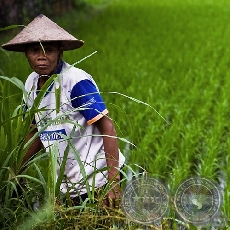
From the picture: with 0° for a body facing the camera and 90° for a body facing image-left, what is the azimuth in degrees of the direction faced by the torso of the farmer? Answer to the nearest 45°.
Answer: approximately 45°
